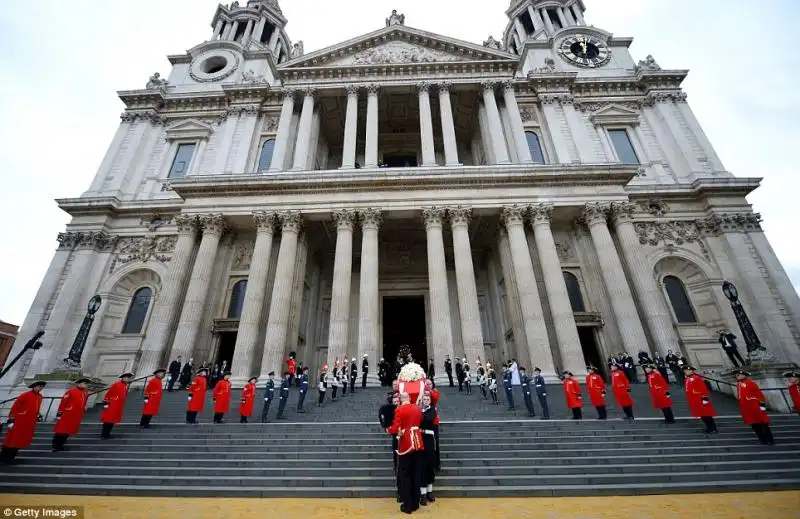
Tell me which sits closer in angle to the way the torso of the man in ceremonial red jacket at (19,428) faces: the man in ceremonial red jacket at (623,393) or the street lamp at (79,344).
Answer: the man in ceremonial red jacket

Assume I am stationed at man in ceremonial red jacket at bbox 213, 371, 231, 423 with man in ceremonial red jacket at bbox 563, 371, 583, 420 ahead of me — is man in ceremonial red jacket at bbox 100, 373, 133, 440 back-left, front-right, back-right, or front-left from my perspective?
back-right

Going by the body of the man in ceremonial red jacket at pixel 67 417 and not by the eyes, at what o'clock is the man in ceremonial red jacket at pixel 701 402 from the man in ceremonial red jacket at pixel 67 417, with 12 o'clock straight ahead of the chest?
the man in ceremonial red jacket at pixel 701 402 is roughly at 12 o'clock from the man in ceremonial red jacket at pixel 67 417.

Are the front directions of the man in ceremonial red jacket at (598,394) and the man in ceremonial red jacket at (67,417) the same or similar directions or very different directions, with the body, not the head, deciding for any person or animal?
very different directions

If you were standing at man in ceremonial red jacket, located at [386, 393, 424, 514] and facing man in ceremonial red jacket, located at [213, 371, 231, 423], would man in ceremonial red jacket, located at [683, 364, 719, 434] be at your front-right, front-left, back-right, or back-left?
back-right

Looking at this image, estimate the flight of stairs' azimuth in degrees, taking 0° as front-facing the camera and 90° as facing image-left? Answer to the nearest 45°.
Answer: approximately 0°

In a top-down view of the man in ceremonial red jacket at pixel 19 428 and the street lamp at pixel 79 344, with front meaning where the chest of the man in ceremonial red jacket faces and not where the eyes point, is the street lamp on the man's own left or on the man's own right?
on the man's own left

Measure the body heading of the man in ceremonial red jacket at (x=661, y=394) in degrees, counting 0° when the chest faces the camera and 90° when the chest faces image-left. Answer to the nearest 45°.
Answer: approximately 45°

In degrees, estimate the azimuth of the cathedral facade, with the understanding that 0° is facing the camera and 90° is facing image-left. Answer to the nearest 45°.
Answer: approximately 0°

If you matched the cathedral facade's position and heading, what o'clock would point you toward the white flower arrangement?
The white flower arrangement is roughly at 12 o'clock from the cathedral facade.

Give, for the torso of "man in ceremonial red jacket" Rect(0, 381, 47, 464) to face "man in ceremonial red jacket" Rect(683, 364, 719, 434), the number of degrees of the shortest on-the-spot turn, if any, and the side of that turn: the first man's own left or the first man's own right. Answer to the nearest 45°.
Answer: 0° — they already face them
